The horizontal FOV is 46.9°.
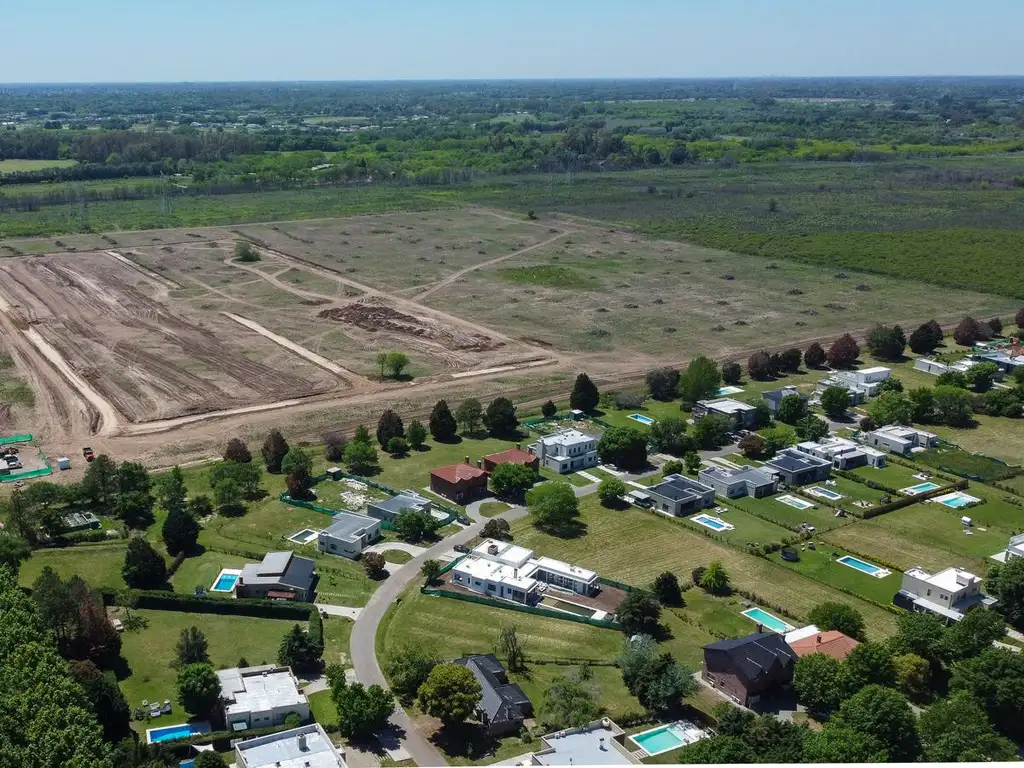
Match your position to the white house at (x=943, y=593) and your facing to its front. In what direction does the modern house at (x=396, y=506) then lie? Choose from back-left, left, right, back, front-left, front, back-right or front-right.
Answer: back-right

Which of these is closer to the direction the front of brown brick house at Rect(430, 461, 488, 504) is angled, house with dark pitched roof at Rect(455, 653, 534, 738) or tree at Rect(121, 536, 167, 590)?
the house with dark pitched roof

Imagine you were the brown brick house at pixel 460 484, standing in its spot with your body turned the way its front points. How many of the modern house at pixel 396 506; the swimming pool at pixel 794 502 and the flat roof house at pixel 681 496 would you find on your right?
1

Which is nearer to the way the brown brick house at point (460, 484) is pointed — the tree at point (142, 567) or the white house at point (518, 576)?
the white house

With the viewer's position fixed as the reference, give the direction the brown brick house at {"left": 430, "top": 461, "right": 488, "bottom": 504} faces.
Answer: facing the viewer and to the right of the viewer

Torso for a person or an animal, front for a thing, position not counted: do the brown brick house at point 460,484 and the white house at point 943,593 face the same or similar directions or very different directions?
same or similar directions

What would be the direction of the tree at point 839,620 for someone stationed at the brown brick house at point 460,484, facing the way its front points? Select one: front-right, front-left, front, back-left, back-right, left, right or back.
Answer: front

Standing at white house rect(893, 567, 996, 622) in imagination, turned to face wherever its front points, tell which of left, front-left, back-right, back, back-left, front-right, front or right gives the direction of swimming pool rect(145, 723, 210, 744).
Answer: right

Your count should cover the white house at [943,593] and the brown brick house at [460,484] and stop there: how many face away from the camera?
0

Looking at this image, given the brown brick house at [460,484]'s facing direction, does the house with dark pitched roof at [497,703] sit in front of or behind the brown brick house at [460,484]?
in front

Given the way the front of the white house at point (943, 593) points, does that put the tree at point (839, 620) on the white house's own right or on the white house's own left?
on the white house's own right

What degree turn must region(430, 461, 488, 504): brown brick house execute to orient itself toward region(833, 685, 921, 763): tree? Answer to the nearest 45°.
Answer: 0° — it already faces it

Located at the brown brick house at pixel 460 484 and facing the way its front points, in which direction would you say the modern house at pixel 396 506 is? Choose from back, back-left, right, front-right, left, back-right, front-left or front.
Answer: right
